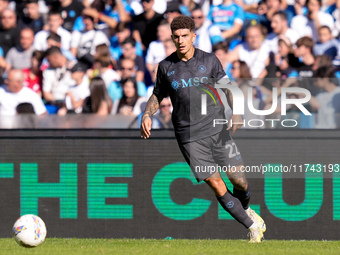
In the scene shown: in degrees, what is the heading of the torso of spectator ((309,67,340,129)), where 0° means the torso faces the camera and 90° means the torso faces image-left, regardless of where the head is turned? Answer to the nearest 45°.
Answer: approximately 45°

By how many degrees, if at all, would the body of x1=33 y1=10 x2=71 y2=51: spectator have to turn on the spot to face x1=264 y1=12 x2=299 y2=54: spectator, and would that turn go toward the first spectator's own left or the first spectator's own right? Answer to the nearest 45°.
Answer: approximately 90° to the first spectator's own left

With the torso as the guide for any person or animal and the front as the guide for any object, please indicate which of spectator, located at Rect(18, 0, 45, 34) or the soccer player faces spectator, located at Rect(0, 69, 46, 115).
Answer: spectator, located at Rect(18, 0, 45, 34)

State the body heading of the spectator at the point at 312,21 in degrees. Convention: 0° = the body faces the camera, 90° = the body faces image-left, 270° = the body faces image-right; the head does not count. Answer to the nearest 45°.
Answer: approximately 0°

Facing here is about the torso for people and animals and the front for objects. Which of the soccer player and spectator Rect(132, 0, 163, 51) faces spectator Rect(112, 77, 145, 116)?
spectator Rect(132, 0, 163, 51)

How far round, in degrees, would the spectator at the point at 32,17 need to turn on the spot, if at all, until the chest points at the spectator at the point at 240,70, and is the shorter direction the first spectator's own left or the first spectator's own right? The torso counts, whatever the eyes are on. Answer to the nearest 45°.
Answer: approximately 45° to the first spectator's own left

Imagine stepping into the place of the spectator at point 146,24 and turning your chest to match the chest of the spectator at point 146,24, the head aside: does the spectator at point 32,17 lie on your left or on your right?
on your right

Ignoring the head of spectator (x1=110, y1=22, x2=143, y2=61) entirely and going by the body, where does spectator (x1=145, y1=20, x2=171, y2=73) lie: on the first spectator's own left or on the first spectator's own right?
on the first spectator's own left

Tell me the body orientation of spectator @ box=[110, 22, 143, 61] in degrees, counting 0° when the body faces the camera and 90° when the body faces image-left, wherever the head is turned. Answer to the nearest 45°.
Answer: approximately 0°
